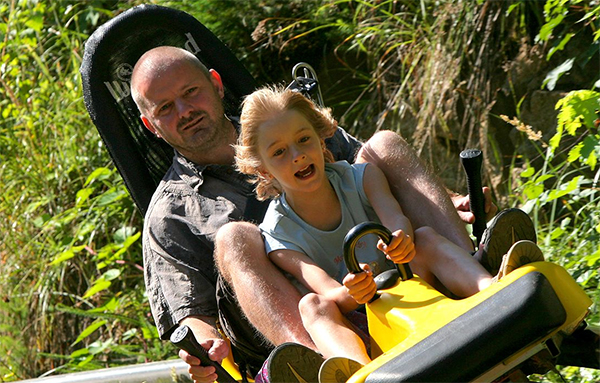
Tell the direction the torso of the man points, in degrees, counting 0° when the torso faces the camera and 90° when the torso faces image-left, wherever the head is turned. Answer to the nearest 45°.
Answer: approximately 315°

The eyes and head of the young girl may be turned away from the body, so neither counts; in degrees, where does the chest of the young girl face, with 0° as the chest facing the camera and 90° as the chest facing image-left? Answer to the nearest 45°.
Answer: approximately 315°
